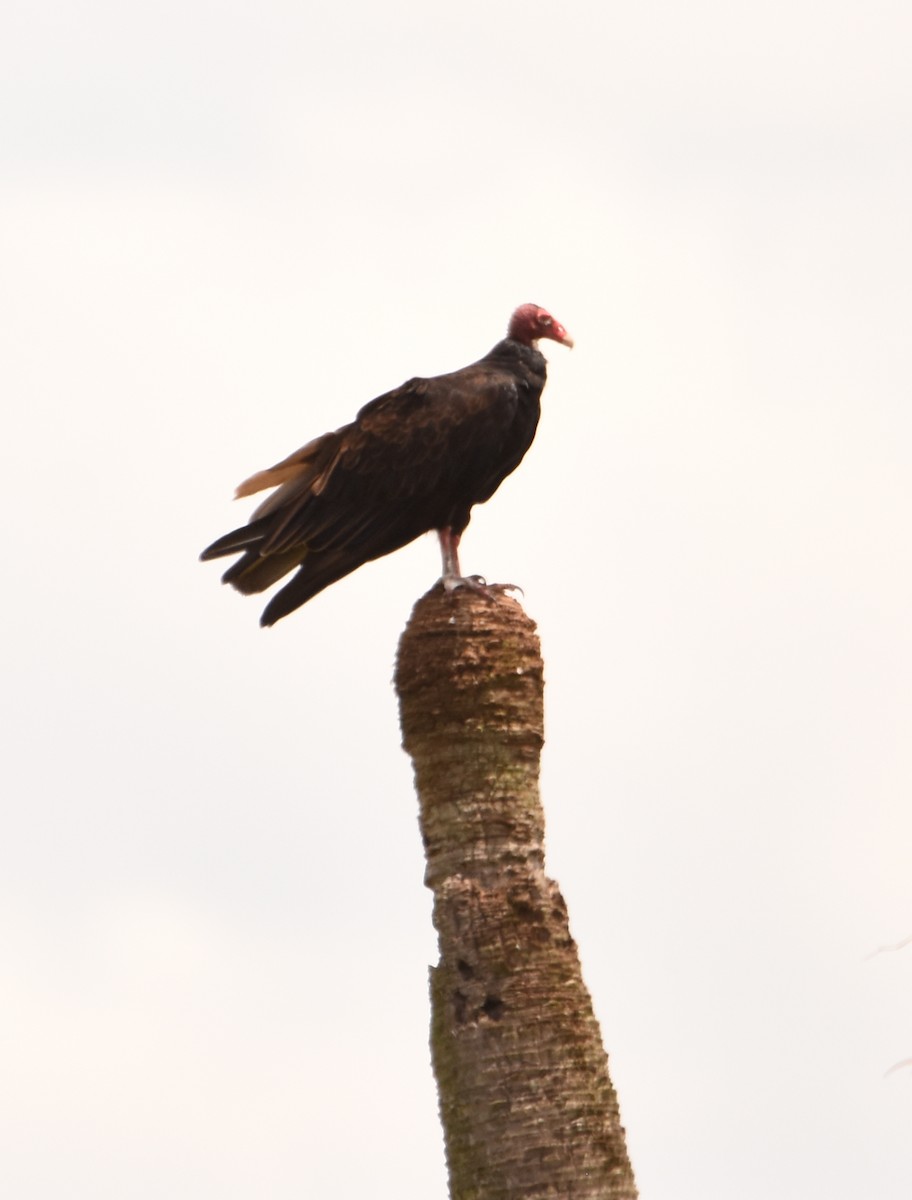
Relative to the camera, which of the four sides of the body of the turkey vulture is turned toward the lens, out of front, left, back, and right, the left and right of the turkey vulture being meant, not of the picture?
right
